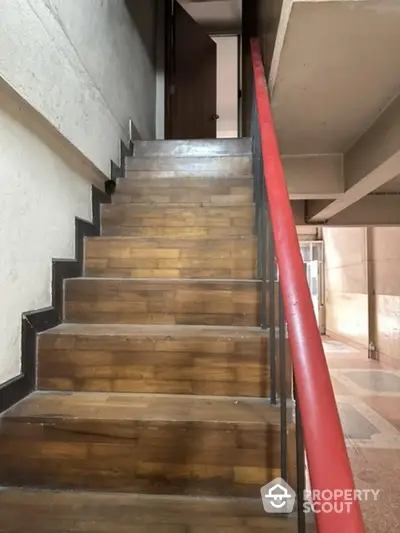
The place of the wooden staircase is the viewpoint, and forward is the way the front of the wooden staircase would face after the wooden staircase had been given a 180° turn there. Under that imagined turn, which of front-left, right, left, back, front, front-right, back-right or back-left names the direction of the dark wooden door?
front

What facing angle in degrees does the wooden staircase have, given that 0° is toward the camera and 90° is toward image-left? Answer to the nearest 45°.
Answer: approximately 0°
